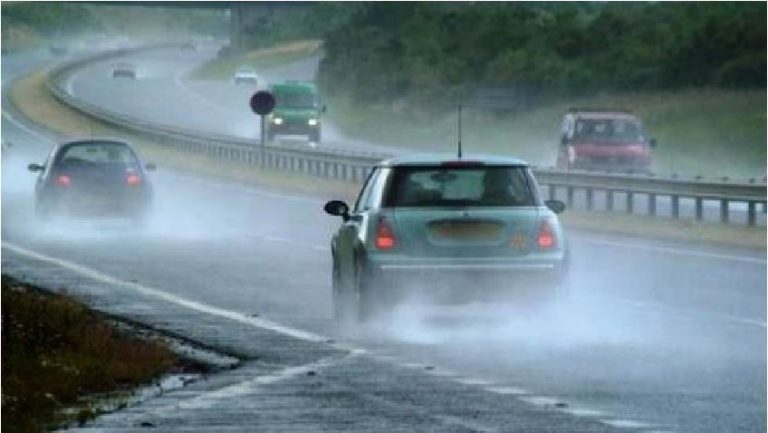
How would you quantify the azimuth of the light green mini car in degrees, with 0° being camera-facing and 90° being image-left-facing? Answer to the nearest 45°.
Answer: approximately 180°
